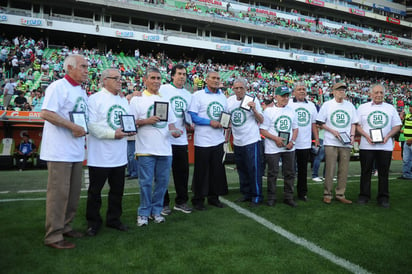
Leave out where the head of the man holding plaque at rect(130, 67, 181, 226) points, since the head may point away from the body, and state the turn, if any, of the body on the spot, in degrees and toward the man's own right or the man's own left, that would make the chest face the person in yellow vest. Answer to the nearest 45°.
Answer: approximately 90° to the man's own left

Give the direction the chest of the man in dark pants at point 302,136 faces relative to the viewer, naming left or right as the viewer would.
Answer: facing the viewer

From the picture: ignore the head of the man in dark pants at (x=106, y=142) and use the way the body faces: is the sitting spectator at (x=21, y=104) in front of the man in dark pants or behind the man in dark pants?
behind

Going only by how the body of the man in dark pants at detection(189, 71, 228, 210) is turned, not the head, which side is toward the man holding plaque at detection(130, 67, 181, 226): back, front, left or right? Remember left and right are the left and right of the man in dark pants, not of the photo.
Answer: right

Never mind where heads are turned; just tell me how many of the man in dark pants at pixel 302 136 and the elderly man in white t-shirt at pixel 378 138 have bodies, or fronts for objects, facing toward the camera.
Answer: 2

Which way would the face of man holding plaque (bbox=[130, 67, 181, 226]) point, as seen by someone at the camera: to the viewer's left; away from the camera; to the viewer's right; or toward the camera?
toward the camera

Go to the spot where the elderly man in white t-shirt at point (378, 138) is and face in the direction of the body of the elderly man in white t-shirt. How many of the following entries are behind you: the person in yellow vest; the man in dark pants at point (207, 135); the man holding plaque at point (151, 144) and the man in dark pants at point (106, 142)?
1

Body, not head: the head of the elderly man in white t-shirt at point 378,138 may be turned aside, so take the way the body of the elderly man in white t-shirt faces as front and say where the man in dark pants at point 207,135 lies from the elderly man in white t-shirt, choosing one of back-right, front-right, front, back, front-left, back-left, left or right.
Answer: front-right

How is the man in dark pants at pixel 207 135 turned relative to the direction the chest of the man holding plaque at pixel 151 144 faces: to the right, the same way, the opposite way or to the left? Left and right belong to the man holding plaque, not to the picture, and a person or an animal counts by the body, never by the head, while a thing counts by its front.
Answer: the same way

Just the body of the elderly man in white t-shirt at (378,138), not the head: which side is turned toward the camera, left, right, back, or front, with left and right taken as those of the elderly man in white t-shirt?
front

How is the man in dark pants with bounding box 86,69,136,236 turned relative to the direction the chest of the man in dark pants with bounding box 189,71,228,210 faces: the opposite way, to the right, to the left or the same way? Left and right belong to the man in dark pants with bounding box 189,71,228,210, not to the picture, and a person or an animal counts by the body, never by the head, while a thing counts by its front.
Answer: the same way

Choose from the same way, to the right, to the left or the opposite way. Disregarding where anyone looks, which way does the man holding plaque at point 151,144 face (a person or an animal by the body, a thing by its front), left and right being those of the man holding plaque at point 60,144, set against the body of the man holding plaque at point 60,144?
the same way

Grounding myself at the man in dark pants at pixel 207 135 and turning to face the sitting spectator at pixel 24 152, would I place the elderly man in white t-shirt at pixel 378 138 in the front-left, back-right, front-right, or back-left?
back-right

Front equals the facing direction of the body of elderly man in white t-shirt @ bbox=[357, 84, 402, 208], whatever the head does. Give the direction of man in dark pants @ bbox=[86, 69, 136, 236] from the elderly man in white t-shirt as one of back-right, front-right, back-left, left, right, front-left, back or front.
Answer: front-right

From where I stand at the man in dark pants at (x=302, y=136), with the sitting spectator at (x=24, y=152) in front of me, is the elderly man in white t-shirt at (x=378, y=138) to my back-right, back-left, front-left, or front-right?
back-right

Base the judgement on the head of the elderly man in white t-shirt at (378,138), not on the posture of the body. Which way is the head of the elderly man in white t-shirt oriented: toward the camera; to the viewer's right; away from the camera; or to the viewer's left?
toward the camera

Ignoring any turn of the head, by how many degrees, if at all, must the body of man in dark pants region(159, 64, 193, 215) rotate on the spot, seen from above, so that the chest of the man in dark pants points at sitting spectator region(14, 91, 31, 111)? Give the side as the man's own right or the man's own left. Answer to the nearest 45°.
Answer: approximately 180°

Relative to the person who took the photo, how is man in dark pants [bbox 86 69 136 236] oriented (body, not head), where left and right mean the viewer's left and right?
facing the viewer and to the right of the viewer
